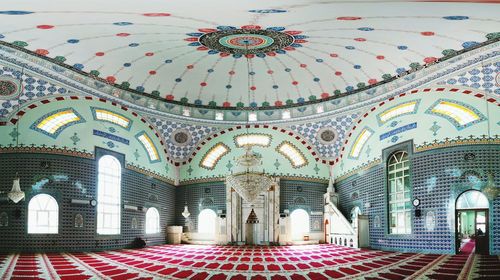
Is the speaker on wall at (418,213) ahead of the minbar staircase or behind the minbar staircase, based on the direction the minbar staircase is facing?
ahead

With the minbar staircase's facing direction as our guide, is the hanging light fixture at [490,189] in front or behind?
in front

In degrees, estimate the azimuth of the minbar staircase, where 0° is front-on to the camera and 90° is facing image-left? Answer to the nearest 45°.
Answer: approximately 315°

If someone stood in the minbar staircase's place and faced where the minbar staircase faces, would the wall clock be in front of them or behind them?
in front
